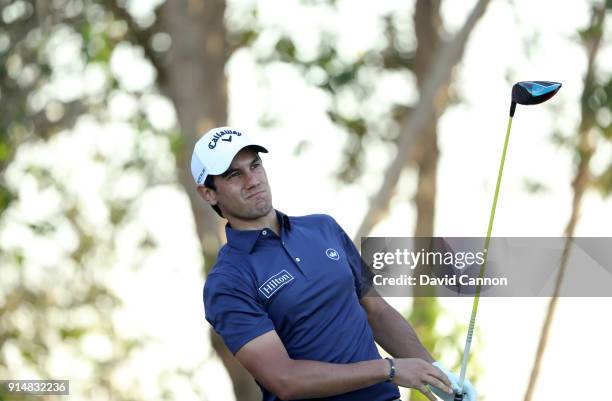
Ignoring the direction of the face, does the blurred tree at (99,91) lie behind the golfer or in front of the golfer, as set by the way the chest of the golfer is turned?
behind

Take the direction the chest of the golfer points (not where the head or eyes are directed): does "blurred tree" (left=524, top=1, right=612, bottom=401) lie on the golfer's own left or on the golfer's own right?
on the golfer's own left

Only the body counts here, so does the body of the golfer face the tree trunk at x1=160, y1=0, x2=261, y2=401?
no

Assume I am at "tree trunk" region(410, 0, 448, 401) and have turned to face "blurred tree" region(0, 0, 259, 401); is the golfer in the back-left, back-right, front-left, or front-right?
front-left

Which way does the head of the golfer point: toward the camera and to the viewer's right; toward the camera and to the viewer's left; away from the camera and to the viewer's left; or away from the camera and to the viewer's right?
toward the camera and to the viewer's right

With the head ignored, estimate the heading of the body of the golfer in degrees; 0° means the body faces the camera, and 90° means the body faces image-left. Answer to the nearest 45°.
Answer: approximately 315°

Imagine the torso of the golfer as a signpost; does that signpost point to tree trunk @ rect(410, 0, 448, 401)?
no
